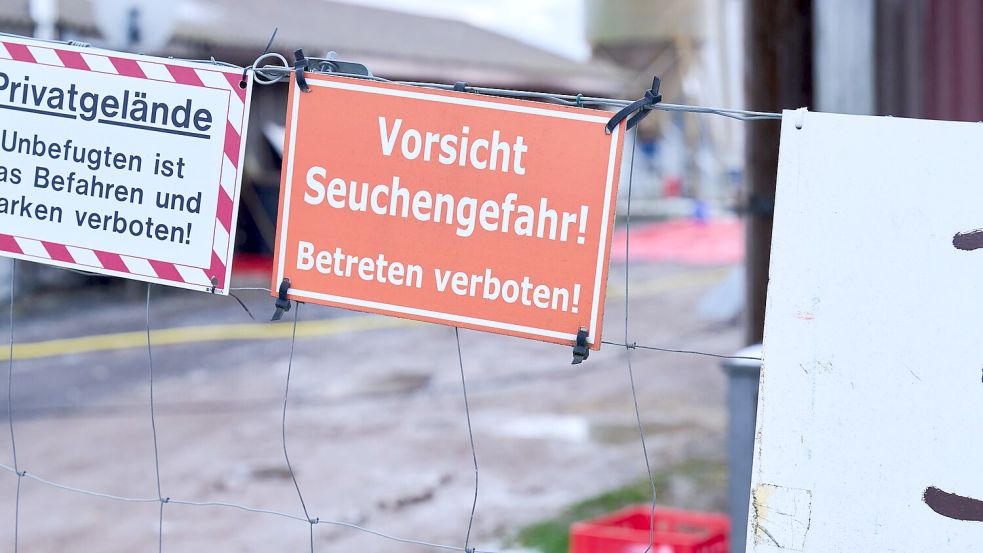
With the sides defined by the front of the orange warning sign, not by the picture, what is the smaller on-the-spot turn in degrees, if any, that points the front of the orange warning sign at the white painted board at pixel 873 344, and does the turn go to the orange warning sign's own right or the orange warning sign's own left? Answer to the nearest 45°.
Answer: approximately 90° to the orange warning sign's own left

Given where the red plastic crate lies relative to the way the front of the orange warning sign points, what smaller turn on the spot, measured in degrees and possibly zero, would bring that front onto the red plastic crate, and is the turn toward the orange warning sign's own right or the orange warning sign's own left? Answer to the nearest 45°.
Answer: approximately 135° to the orange warning sign's own left

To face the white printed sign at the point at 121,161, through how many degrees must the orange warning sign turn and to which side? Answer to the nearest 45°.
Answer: approximately 90° to its right

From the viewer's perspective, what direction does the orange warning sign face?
toward the camera

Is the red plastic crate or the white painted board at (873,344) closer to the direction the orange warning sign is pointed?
the white painted board
